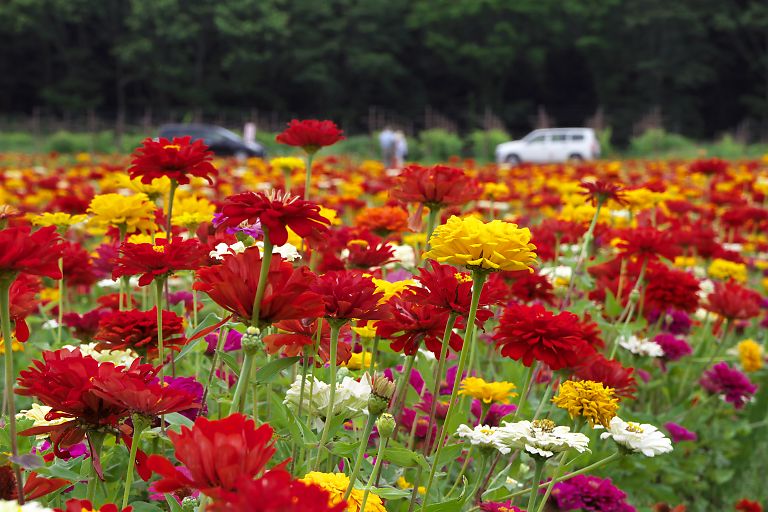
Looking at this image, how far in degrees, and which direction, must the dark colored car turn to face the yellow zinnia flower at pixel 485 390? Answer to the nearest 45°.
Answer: approximately 90° to its right

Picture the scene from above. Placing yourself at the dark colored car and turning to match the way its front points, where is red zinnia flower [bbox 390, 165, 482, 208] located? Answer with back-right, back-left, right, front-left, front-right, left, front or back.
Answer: right

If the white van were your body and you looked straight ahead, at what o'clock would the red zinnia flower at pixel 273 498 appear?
The red zinnia flower is roughly at 9 o'clock from the white van.

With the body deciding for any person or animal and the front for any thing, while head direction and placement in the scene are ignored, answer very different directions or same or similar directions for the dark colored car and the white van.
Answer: very different directions

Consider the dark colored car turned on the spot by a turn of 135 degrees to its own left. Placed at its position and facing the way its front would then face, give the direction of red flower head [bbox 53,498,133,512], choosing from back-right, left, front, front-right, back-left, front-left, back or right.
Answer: back-left

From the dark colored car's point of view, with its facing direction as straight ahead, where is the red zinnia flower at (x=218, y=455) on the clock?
The red zinnia flower is roughly at 3 o'clock from the dark colored car.

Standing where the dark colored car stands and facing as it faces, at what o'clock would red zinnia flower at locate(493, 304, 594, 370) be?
The red zinnia flower is roughly at 3 o'clock from the dark colored car.

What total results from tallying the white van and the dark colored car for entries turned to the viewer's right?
1

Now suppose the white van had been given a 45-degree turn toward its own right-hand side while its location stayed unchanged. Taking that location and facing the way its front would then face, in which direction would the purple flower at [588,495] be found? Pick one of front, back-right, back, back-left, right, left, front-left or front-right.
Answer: back-left

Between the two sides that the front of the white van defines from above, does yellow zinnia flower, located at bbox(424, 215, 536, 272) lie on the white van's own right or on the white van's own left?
on the white van's own left

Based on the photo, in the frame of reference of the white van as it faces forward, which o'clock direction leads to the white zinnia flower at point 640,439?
The white zinnia flower is roughly at 9 o'clock from the white van.

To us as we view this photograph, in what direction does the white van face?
facing to the left of the viewer

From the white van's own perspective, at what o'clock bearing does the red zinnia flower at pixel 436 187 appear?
The red zinnia flower is roughly at 9 o'clock from the white van.

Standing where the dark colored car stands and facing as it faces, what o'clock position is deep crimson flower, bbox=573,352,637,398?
The deep crimson flower is roughly at 3 o'clock from the dark colored car.

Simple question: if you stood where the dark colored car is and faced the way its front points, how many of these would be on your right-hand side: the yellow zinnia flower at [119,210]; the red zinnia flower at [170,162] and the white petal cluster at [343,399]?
3

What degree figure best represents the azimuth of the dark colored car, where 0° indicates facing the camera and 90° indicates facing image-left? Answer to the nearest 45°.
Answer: approximately 270°
